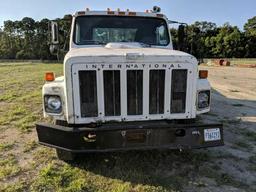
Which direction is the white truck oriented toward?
toward the camera
